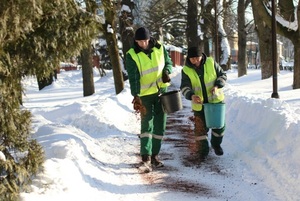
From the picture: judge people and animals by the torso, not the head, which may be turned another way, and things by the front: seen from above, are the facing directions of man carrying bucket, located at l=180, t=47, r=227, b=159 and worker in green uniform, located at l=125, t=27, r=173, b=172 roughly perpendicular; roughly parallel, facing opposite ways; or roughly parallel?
roughly parallel

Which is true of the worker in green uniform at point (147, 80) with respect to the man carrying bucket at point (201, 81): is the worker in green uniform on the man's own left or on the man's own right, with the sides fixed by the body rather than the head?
on the man's own right

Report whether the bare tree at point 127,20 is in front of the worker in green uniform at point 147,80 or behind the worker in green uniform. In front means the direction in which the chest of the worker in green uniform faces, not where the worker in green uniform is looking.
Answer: behind

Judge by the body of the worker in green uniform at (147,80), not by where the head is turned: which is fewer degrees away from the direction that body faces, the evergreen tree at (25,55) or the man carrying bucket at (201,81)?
the evergreen tree

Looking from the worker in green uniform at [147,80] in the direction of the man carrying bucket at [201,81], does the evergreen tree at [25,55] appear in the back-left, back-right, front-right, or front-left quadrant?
back-right

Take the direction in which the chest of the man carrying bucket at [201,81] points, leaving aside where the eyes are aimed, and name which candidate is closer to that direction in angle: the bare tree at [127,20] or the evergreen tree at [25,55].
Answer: the evergreen tree

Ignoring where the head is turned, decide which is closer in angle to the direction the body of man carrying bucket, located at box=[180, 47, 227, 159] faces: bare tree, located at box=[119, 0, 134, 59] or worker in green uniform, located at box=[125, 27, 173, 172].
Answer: the worker in green uniform

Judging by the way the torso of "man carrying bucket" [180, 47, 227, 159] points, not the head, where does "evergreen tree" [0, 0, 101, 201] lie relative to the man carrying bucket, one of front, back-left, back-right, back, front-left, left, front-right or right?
front-right

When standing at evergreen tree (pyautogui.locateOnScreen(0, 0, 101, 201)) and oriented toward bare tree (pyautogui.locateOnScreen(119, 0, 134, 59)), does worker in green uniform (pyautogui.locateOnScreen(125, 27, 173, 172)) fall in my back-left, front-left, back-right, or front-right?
front-right

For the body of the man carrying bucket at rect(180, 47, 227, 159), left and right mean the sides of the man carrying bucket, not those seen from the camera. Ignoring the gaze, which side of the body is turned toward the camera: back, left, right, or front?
front

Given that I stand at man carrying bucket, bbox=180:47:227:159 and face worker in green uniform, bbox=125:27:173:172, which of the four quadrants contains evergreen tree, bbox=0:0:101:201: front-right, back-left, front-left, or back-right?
front-left

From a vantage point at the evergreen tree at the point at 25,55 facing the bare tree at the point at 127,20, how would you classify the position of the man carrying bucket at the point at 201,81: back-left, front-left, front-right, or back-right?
front-right

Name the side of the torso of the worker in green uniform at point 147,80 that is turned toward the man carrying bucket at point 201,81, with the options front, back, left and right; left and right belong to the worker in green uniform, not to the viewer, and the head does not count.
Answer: left

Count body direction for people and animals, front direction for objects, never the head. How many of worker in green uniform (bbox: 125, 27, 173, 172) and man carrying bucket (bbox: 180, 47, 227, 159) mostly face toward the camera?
2

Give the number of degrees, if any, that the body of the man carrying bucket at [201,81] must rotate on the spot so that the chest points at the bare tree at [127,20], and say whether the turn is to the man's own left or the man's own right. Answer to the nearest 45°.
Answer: approximately 180°

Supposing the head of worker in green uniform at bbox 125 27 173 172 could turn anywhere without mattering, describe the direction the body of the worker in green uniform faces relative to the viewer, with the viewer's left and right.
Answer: facing the viewer
